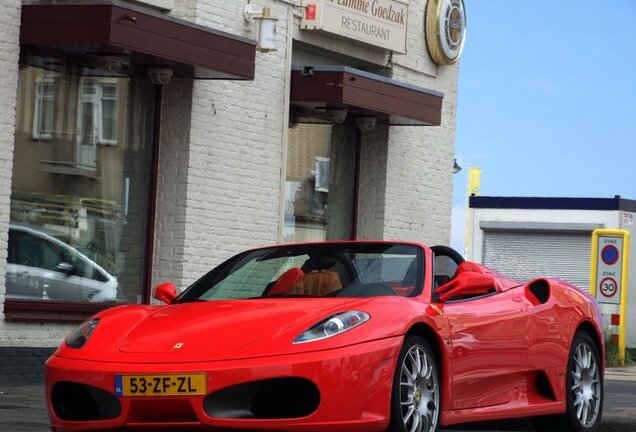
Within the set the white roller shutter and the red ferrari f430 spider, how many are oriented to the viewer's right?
0

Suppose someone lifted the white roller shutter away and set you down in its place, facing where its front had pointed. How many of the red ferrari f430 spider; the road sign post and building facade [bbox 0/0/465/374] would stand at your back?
0

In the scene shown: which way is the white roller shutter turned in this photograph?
toward the camera

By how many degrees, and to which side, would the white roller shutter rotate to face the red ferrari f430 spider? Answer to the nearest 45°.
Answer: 0° — it already faces it

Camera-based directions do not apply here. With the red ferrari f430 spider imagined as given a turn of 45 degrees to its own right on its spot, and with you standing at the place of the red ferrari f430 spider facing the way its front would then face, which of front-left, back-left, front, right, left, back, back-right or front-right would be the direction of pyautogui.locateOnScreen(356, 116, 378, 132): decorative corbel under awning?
right

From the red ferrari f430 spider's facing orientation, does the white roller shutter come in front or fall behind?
behind

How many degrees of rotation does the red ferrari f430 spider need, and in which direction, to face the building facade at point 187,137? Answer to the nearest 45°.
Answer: approximately 135° to its right
